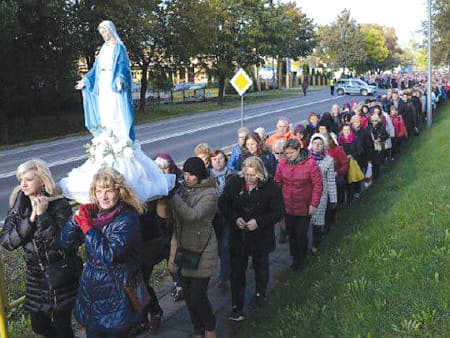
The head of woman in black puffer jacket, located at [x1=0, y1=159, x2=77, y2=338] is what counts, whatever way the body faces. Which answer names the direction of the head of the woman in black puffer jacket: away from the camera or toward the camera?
toward the camera

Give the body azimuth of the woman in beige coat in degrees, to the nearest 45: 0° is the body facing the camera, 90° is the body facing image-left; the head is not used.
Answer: approximately 45°

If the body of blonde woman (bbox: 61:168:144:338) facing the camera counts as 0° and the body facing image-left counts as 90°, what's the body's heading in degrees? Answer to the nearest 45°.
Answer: approximately 45°

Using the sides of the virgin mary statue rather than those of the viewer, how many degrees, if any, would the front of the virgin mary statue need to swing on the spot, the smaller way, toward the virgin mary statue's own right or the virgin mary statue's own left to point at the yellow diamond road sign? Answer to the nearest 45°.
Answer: approximately 135° to the virgin mary statue's own right

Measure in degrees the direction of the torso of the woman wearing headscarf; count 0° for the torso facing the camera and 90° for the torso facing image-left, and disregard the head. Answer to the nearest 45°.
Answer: approximately 45°

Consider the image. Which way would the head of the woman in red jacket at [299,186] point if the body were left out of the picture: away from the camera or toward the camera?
toward the camera

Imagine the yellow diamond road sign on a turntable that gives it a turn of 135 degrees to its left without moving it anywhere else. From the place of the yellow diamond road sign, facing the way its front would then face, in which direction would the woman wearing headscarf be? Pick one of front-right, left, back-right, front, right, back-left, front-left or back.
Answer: back-right

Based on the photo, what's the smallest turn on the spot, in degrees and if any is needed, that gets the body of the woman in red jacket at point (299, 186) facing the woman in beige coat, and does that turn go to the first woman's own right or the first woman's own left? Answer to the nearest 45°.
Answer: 0° — they already face them

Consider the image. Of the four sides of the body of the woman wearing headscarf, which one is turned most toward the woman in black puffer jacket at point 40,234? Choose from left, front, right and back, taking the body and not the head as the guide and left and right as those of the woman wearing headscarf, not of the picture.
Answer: front

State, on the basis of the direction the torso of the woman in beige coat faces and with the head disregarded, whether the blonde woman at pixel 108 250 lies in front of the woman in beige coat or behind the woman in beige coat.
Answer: in front

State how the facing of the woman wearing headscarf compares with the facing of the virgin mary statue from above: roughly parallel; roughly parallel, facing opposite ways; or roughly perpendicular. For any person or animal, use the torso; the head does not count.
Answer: roughly parallel

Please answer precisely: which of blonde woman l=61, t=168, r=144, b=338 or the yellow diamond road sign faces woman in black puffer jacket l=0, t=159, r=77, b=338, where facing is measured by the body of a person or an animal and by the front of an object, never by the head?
the yellow diamond road sign

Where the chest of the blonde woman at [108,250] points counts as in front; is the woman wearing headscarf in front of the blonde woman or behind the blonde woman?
behind

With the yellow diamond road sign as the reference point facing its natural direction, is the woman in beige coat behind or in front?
in front

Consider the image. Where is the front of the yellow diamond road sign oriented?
toward the camera

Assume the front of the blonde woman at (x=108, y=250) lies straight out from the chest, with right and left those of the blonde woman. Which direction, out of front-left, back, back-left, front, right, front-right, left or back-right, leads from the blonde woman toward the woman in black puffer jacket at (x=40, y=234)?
right

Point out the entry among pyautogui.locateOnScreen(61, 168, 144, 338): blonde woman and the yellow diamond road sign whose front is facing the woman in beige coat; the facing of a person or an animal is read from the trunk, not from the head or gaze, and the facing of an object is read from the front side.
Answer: the yellow diamond road sign

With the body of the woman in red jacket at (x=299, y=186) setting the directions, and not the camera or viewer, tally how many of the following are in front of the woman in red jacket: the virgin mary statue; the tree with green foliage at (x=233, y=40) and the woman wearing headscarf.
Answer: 1

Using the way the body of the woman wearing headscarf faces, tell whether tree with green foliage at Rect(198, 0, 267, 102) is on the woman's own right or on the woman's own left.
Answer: on the woman's own right
